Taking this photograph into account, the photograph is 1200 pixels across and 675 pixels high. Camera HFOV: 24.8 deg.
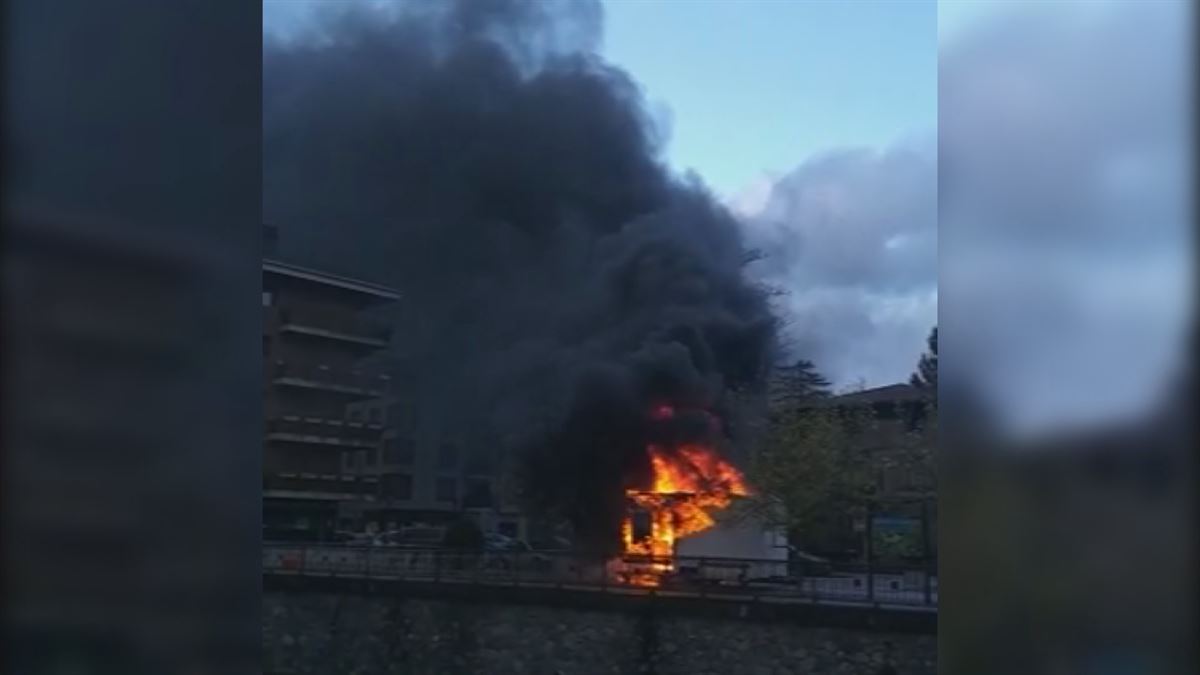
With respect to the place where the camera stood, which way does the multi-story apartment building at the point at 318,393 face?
facing the viewer and to the right of the viewer

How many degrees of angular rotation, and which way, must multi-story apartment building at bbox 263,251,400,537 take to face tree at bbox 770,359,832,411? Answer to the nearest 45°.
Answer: approximately 90° to its left

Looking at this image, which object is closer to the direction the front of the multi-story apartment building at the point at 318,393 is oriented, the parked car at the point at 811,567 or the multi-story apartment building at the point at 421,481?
the parked car

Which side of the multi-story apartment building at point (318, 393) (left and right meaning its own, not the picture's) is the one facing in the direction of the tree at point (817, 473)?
left

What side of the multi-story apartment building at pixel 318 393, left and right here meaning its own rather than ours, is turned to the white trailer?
left
